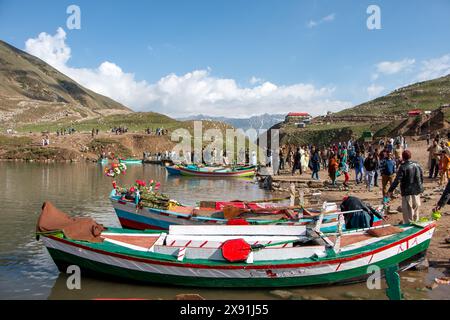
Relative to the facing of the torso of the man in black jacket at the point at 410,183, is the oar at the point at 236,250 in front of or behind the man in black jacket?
behind

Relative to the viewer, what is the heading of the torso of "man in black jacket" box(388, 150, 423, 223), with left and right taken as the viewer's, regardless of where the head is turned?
facing away from the viewer

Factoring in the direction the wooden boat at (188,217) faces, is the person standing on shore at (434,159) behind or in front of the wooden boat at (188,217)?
behind

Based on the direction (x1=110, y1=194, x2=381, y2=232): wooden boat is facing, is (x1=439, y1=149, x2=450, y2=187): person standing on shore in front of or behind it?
behind

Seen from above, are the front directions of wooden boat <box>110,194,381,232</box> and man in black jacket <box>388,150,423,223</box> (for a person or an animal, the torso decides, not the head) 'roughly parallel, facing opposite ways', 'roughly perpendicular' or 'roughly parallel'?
roughly perpendicular

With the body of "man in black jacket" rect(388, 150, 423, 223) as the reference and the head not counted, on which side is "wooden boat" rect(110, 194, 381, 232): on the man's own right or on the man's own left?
on the man's own left

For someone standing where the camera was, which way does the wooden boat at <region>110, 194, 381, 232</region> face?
facing to the left of the viewer
